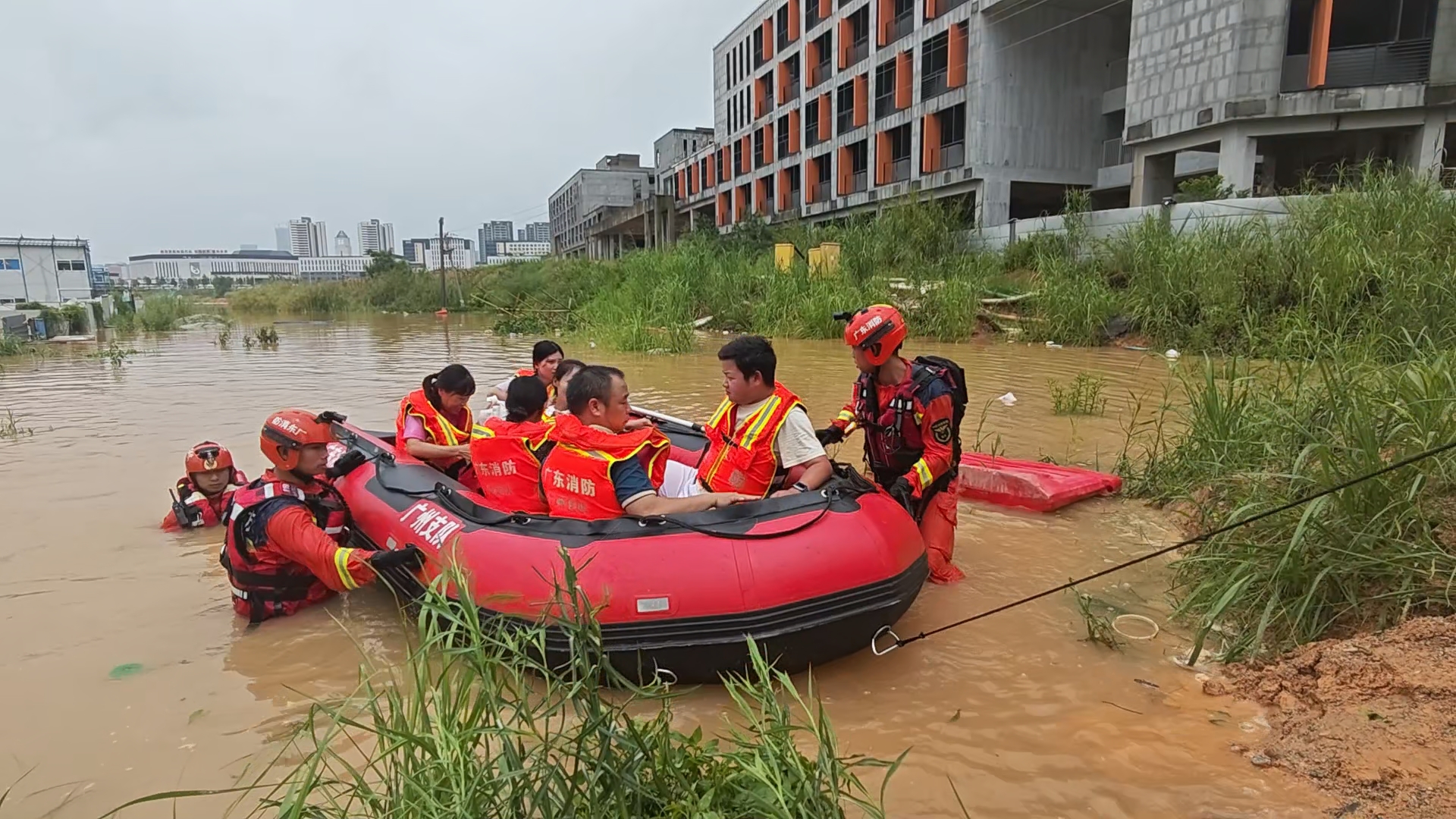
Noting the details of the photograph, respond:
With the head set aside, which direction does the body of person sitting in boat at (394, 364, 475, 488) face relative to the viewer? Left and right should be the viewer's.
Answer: facing the viewer and to the right of the viewer

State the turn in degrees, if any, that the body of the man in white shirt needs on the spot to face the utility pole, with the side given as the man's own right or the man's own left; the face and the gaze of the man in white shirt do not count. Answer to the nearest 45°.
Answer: approximately 90° to the man's own right

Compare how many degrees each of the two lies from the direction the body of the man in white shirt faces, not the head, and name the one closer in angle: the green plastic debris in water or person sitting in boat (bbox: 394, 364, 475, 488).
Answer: the green plastic debris in water

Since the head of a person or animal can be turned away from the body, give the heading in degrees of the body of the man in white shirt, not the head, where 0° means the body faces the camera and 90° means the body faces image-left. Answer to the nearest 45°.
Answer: approximately 45°

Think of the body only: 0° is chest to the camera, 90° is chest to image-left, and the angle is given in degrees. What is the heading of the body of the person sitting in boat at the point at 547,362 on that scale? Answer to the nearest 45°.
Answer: approximately 315°

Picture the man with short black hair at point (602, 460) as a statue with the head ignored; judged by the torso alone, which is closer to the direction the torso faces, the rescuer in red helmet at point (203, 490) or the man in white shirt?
the man in white shirt

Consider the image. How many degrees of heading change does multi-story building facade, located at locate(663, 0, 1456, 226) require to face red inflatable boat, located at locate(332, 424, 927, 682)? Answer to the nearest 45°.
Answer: approximately 45° to its left

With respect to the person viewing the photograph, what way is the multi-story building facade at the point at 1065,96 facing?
facing the viewer and to the left of the viewer

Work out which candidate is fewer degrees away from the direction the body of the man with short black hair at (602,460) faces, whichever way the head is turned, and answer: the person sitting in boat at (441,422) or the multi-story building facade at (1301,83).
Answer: the multi-story building facade

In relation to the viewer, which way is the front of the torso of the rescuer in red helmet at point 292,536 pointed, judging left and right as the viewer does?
facing to the right of the viewer

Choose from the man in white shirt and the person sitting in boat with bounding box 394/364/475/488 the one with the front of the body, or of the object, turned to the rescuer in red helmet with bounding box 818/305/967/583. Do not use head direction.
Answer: the person sitting in boat

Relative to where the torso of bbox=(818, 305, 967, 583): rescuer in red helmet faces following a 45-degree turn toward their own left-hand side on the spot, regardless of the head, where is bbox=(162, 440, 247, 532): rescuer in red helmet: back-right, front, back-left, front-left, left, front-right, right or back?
right

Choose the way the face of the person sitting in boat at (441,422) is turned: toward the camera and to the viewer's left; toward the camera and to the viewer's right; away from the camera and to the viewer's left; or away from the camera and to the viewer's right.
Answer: toward the camera and to the viewer's right

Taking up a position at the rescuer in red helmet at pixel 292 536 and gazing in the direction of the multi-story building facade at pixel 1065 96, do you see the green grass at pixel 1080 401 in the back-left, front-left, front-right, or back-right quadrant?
front-right
